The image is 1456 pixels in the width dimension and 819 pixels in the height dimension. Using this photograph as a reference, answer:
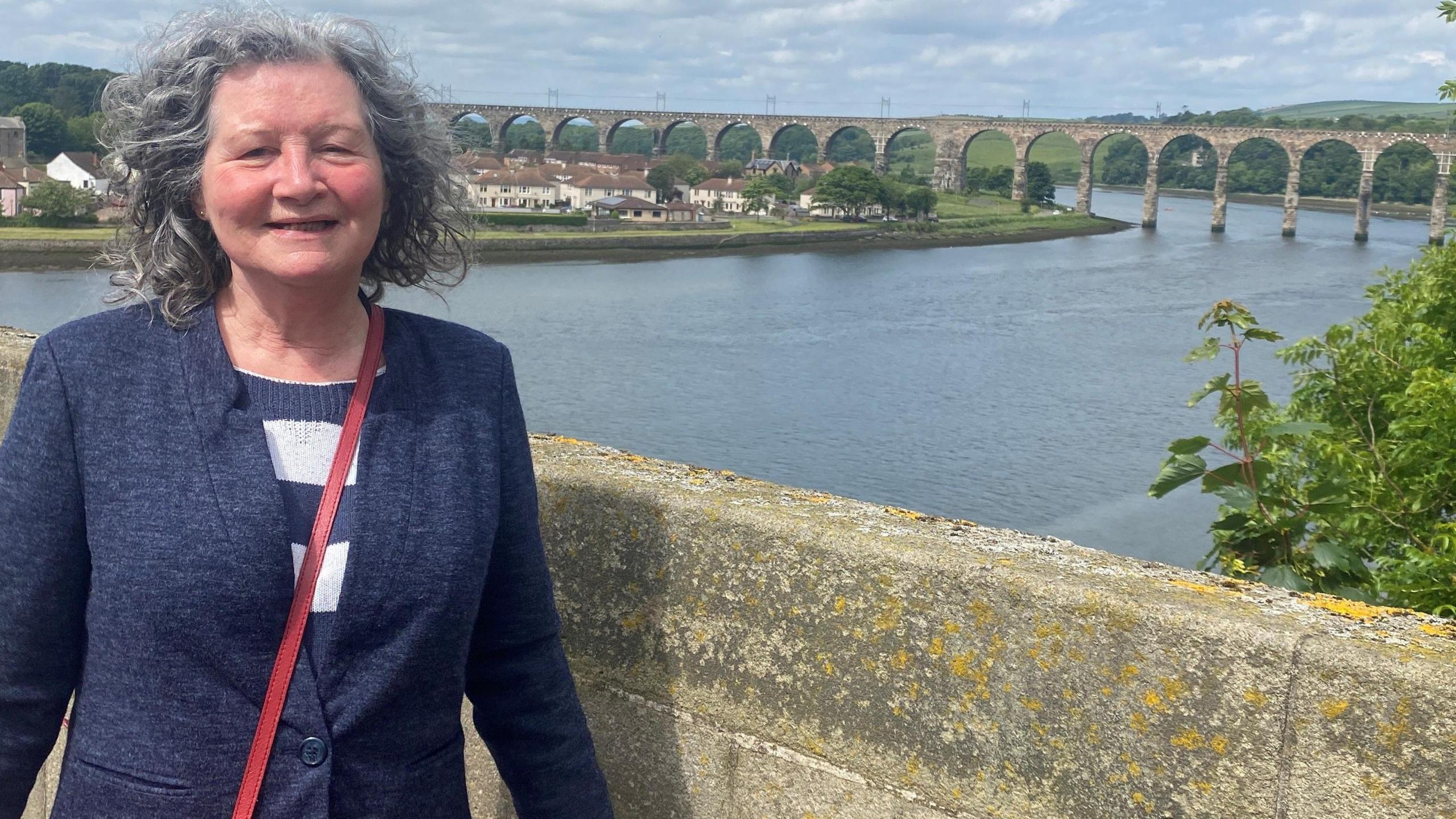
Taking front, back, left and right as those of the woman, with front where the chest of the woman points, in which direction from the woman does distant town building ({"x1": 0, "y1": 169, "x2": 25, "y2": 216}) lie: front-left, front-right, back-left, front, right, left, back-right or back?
back

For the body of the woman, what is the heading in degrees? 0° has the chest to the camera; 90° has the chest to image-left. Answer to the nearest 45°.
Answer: approximately 0°

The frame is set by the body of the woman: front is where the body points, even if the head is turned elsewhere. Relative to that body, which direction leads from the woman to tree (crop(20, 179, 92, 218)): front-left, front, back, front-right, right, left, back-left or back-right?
back

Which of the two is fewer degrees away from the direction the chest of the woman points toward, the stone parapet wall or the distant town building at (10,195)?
the stone parapet wall

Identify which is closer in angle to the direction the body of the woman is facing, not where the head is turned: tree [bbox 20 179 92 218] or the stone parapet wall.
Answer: the stone parapet wall
